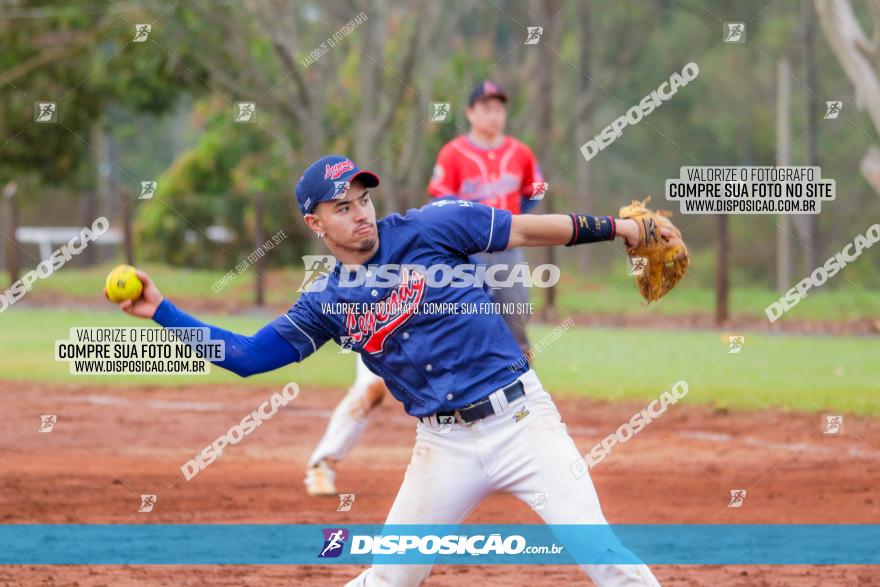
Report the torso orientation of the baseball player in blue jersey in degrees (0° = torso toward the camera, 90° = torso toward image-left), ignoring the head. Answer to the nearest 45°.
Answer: approximately 0°

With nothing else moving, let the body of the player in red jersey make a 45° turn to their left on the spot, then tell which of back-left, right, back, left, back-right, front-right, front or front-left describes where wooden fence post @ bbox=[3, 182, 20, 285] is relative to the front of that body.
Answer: back

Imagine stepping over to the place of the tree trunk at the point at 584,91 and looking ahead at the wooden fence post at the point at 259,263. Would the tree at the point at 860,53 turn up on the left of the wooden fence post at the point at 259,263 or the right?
left

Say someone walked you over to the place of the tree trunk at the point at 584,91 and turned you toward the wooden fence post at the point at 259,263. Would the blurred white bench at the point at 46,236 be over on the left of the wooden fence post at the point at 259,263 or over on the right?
right

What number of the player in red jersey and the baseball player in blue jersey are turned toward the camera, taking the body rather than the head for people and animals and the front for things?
2

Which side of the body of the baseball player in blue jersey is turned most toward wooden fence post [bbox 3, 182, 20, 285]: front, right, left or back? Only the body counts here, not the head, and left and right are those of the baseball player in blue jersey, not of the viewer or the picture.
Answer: back

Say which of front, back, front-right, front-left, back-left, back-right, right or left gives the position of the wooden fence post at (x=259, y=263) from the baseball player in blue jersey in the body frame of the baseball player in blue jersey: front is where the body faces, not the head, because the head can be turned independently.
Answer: back

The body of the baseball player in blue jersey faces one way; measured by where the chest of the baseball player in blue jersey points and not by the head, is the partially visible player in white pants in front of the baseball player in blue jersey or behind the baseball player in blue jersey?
behind

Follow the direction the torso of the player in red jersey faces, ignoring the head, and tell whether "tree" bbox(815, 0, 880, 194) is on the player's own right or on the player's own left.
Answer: on the player's own left

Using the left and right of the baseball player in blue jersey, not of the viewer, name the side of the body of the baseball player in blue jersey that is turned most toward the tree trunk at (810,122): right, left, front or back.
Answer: back
